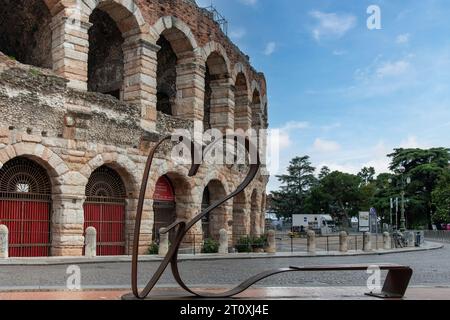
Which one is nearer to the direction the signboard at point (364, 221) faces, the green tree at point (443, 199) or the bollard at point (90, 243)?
the bollard

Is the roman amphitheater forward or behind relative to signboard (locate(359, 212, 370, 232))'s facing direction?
forward

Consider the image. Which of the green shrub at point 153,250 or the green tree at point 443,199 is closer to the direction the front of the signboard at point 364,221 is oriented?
the green shrub

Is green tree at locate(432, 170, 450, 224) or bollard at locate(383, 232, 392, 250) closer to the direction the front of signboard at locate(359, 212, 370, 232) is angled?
the bollard

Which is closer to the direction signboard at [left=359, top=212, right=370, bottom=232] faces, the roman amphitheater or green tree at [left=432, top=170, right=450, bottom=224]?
the roman amphitheater

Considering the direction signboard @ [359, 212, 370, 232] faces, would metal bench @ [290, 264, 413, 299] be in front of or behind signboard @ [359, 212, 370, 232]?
in front
